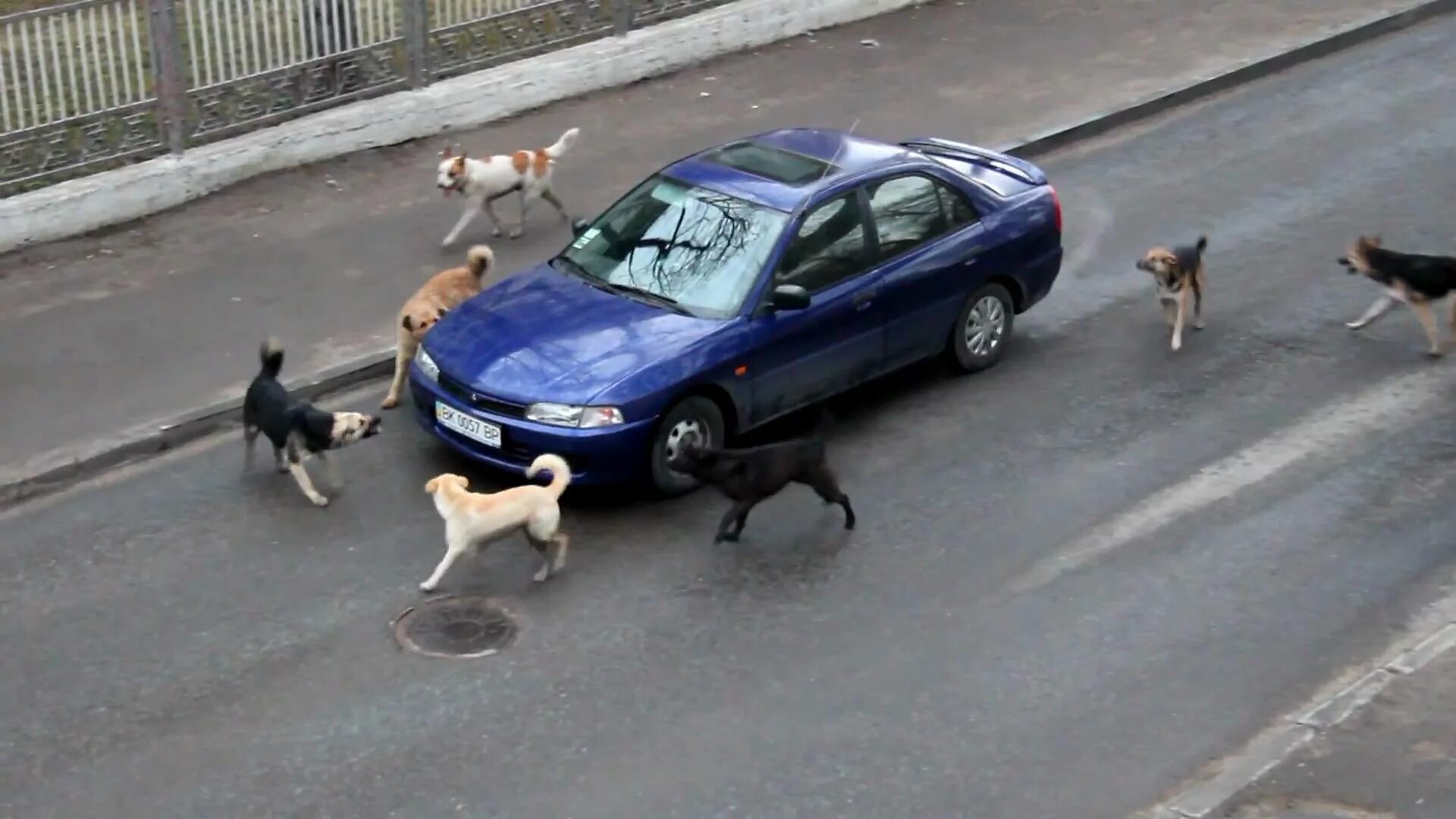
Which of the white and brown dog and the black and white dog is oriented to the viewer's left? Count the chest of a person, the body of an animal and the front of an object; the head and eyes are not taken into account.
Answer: the white and brown dog

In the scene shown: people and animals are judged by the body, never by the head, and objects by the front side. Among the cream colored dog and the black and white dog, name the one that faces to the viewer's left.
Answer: the cream colored dog

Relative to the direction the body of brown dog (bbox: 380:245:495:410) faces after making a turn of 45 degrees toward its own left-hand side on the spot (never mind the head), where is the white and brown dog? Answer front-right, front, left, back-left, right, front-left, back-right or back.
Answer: back

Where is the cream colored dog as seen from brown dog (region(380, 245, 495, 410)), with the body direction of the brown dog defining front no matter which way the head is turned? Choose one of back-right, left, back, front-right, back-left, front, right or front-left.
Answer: front-left

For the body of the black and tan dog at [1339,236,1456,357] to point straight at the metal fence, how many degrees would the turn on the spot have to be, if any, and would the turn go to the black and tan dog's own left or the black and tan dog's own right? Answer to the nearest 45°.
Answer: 0° — it already faces it

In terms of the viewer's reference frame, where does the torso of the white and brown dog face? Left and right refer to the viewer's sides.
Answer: facing to the left of the viewer

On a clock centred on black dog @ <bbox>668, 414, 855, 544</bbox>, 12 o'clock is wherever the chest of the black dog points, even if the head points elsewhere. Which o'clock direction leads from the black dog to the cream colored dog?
The cream colored dog is roughly at 11 o'clock from the black dog.

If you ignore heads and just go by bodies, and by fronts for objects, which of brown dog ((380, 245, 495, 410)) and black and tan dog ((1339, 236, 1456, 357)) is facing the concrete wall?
the black and tan dog

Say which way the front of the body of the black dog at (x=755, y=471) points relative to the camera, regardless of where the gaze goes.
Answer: to the viewer's left

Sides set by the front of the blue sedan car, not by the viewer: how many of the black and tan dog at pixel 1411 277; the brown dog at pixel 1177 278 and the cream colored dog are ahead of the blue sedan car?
1

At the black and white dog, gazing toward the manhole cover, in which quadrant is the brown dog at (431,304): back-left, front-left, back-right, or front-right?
back-left

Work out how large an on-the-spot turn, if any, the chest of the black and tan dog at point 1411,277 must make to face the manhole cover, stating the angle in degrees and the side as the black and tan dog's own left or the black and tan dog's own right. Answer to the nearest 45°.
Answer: approximately 45° to the black and tan dog's own left

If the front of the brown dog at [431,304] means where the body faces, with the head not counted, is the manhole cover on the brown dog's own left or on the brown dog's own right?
on the brown dog's own left

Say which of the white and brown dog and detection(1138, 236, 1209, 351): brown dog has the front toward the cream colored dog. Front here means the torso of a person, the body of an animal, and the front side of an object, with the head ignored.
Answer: the brown dog

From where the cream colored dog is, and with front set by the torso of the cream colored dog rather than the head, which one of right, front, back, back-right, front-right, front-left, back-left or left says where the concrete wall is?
right

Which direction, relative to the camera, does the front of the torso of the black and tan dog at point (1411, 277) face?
to the viewer's left
